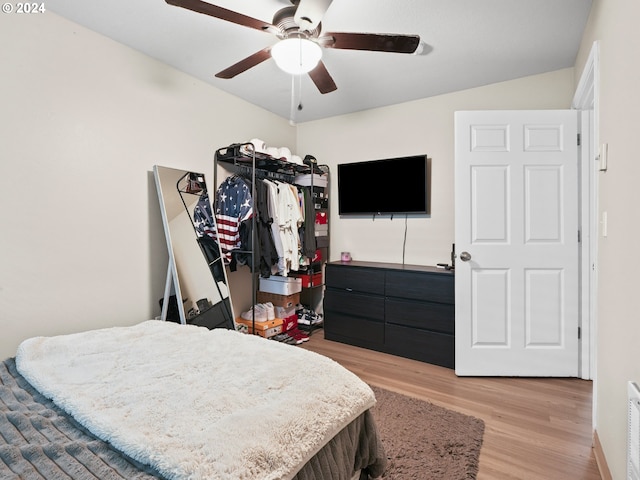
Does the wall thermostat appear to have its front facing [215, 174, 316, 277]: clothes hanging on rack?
yes

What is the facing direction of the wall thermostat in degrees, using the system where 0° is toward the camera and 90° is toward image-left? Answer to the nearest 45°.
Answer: approximately 90°

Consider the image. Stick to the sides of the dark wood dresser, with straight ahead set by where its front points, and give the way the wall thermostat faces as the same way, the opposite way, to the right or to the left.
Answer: to the right

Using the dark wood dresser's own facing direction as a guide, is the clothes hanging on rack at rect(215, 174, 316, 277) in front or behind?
in front

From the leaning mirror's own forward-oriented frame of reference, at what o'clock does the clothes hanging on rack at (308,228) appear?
The clothes hanging on rack is roughly at 10 o'clock from the leaning mirror.

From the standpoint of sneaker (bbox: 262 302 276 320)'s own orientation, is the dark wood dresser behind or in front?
behind

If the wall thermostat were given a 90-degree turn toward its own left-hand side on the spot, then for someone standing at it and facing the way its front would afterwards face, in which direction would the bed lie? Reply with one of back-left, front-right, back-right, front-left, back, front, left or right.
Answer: front-right

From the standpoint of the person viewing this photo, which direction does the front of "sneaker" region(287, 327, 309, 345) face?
facing the viewer and to the right of the viewer

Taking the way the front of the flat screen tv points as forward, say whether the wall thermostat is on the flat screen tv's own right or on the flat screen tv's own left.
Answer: on the flat screen tv's own left

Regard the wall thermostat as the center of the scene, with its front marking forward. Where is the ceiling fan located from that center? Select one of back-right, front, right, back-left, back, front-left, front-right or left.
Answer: front-left

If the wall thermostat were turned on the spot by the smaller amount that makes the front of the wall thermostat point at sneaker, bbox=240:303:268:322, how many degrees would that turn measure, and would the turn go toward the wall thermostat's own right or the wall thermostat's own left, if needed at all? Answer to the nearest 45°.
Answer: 0° — it already faces it

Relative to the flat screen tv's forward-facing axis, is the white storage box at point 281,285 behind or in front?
in front

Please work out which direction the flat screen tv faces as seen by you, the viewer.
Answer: facing the viewer and to the left of the viewer
